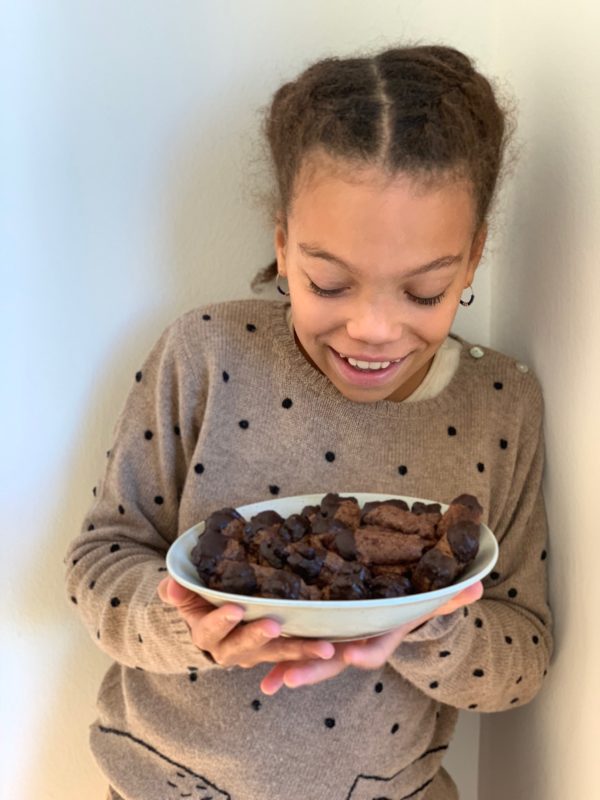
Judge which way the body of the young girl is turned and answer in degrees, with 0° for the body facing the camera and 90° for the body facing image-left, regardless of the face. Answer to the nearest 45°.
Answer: approximately 0°
